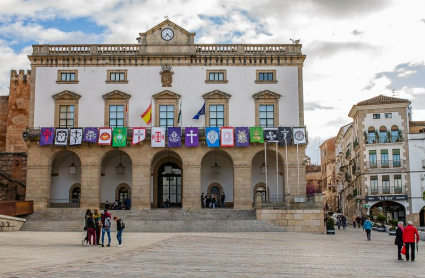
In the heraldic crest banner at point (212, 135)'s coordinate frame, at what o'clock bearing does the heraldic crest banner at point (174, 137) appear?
the heraldic crest banner at point (174, 137) is roughly at 3 o'clock from the heraldic crest banner at point (212, 135).

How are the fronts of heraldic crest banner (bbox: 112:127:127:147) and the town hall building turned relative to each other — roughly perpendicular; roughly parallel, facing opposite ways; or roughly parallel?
roughly parallel

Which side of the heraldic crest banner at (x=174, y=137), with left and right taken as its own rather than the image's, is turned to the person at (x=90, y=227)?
front

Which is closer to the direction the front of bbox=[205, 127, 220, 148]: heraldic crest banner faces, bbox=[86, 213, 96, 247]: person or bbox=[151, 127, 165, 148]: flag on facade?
the person

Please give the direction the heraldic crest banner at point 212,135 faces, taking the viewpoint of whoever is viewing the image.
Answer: facing the viewer

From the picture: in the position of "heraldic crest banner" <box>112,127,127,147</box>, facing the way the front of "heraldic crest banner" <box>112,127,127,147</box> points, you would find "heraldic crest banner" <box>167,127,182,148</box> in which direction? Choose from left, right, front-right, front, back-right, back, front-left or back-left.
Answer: left

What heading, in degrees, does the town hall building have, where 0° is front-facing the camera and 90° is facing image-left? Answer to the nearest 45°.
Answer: approximately 0°

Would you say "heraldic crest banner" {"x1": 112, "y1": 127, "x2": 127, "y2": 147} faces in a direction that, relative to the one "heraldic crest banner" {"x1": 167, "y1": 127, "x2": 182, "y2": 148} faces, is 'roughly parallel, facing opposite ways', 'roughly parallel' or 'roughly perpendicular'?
roughly parallel

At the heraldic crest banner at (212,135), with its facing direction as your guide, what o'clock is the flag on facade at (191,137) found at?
The flag on facade is roughly at 3 o'clock from the heraldic crest banner.

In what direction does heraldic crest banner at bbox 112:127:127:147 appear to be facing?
toward the camera

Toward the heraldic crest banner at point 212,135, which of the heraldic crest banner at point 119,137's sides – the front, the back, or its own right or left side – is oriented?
left

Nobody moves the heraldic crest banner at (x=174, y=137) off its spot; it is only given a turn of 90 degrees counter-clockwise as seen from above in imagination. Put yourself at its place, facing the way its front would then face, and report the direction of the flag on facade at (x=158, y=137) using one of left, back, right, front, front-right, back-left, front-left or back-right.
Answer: back
